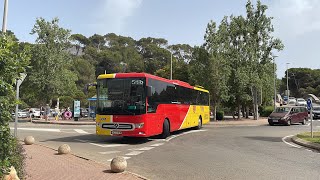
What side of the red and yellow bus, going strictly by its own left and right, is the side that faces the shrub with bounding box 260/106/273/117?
back

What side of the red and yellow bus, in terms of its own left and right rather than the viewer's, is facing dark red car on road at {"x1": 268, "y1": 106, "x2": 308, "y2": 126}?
back

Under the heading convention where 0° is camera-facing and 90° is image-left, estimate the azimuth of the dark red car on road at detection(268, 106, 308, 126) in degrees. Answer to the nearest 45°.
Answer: approximately 45°

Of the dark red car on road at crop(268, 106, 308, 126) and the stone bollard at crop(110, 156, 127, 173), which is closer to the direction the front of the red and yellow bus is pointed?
the stone bollard

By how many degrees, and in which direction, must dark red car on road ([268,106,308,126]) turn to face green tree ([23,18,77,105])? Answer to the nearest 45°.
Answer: approximately 45° to its right

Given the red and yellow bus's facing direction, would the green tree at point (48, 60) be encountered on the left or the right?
on its right

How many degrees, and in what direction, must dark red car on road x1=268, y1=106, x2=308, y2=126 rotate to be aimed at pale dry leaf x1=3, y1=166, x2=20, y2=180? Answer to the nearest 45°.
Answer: approximately 45° to its left

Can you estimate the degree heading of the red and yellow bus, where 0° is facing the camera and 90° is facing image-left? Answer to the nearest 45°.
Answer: approximately 45°
